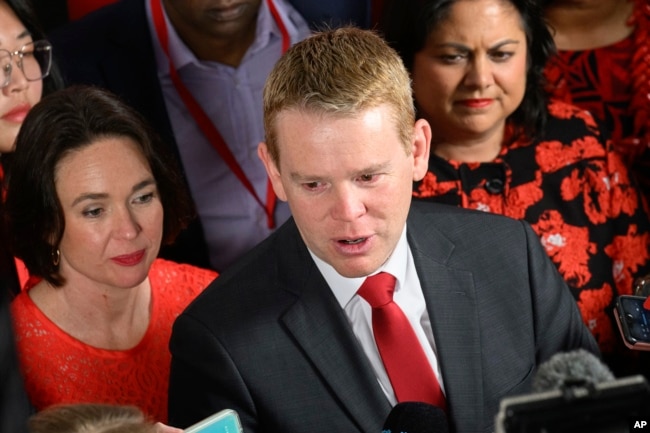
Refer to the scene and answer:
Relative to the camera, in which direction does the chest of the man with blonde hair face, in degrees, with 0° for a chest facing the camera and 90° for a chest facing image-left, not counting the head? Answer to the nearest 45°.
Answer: approximately 0°

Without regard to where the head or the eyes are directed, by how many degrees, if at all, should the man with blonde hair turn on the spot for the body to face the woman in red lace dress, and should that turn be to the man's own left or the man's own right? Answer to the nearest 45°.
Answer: approximately 135° to the man's own right

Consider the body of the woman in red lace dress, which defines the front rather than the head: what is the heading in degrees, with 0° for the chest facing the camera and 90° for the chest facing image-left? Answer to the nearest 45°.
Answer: approximately 315°

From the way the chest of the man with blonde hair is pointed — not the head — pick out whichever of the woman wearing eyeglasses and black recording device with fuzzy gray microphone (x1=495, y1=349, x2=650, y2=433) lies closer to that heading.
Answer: the black recording device with fuzzy gray microphone

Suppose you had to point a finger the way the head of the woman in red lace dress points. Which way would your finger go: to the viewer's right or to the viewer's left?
to the viewer's right

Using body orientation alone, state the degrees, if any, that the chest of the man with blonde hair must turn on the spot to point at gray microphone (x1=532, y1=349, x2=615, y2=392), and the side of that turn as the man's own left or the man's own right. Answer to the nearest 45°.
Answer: approximately 45° to the man's own left

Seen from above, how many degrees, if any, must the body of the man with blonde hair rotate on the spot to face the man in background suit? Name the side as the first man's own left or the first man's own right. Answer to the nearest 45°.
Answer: approximately 135° to the first man's own right

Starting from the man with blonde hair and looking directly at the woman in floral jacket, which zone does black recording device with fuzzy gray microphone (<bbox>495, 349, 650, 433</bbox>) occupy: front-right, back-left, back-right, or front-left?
back-right
